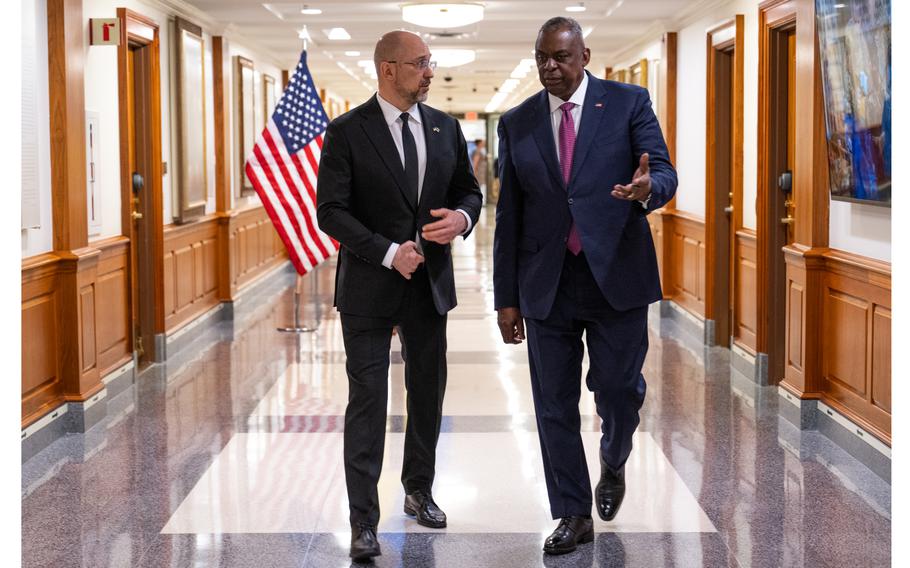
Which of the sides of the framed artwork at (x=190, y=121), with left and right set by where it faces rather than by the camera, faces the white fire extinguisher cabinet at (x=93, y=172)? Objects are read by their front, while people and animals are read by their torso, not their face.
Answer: right

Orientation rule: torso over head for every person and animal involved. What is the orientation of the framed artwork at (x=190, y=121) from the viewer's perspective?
to the viewer's right

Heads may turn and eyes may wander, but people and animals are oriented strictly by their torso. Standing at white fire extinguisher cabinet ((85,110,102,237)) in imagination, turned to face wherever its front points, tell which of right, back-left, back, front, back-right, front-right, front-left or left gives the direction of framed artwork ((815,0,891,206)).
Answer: front-right

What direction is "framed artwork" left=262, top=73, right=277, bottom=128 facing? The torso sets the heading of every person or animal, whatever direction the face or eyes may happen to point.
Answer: to the viewer's right

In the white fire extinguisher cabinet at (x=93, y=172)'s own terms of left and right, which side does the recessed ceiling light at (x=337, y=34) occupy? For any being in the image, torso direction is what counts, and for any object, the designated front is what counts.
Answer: on its left

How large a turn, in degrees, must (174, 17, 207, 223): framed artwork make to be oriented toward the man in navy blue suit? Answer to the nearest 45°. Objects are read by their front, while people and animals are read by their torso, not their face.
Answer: approximately 90° to its right

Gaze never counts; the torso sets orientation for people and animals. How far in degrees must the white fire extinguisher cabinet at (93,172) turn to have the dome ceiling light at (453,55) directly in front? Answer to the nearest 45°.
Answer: approximately 45° to its left

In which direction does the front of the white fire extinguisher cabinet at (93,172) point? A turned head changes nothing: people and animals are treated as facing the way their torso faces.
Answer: to the viewer's right

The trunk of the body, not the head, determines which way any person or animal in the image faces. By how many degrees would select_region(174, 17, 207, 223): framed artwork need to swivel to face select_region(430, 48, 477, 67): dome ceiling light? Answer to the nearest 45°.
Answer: approximately 45° to its left

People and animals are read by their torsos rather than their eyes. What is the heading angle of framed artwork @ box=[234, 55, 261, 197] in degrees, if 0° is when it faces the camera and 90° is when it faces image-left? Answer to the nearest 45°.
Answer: approximately 270°

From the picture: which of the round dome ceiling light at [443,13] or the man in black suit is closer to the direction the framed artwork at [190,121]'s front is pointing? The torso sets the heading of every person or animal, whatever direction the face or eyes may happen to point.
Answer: the round dome ceiling light

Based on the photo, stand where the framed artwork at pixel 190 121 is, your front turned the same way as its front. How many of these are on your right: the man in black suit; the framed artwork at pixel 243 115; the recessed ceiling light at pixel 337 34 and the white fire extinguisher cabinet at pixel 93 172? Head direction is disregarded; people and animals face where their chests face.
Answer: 2

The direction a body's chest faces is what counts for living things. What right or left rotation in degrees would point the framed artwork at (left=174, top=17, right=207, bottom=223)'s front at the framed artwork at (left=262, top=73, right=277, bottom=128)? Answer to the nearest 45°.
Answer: approximately 90° to its left
